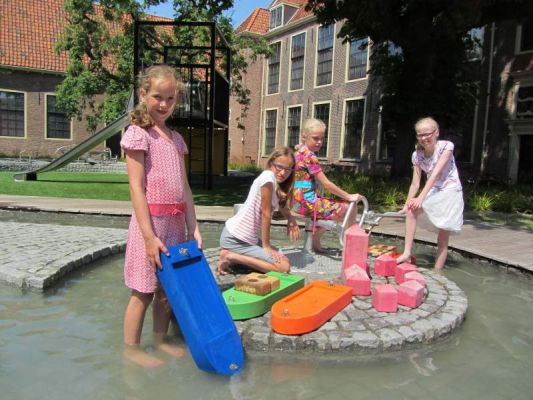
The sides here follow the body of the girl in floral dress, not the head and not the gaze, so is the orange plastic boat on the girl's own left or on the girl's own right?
on the girl's own right

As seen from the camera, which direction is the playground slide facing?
to the viewer's left

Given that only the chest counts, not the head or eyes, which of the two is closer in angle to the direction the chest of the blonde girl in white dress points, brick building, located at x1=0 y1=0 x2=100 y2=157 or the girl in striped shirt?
the girl in striped shirt

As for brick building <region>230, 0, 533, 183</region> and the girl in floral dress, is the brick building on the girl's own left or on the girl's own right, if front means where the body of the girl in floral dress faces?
on the girl's own left

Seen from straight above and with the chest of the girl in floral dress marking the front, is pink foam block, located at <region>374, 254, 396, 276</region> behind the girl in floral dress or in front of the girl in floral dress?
in front

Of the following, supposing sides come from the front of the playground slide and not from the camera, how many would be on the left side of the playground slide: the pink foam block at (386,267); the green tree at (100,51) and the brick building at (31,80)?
1

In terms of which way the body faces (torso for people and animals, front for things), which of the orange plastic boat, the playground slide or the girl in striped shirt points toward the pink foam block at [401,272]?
the girl in striped shirt

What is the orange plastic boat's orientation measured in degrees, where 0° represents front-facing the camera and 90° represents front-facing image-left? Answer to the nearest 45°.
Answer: approximately 45°
